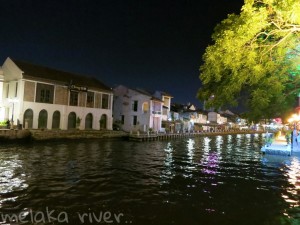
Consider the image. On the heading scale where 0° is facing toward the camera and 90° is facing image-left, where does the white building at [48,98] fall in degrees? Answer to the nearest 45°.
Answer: approximately 315°

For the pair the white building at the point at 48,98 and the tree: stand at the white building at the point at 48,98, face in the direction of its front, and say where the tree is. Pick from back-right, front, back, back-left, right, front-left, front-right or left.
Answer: front-right
